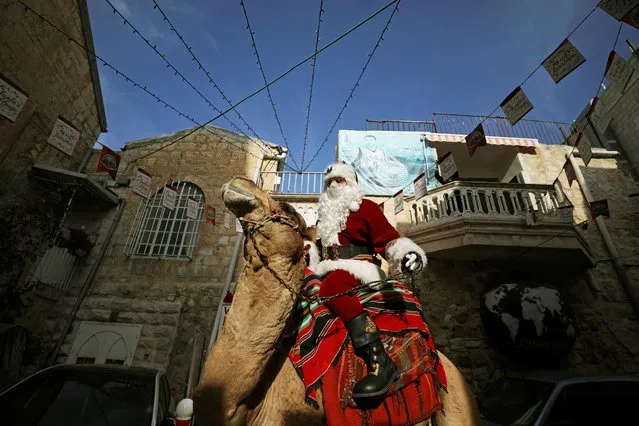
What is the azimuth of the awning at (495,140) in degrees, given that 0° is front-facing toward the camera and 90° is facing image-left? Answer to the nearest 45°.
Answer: approximately 0°

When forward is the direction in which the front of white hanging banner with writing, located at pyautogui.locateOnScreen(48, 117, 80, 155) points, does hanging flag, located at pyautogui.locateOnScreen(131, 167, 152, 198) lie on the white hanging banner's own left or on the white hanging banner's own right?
on the white hanging banner's own left

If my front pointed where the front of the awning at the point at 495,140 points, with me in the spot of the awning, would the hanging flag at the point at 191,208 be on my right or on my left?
on my right

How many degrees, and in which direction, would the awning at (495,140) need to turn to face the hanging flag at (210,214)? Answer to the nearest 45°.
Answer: approximately 45° to its right

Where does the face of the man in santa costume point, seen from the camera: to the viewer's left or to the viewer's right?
to the viewer's left
